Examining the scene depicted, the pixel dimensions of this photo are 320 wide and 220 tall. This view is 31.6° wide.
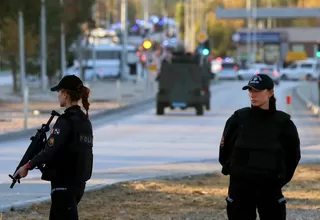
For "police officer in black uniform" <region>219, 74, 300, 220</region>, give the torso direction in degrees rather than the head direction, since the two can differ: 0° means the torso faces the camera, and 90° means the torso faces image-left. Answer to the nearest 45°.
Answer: approximately 0°

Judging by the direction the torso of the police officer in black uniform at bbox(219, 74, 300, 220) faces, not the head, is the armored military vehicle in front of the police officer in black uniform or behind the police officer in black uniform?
behind

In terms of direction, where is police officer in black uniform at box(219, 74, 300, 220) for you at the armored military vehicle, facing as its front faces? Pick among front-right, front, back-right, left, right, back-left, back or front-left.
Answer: back

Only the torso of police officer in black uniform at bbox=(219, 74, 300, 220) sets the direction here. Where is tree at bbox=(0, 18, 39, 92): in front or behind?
behind

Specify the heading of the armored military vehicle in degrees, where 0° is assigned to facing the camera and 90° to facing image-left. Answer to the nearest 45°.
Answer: approximately 180°

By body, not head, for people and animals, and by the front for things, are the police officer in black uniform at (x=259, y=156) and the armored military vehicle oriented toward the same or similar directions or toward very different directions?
very different directions
